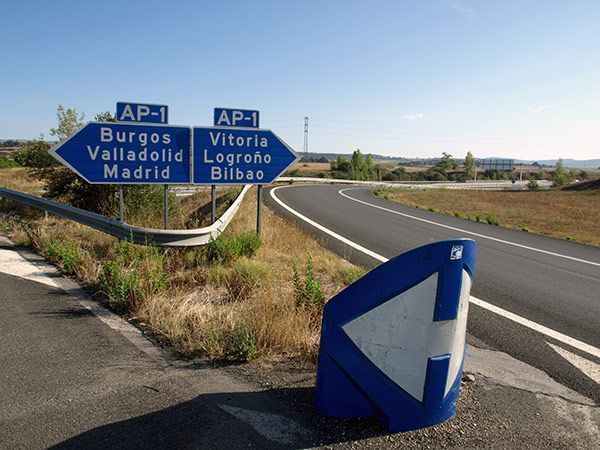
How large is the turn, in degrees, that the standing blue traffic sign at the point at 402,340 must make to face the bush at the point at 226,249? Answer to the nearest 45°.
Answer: approximately 180°

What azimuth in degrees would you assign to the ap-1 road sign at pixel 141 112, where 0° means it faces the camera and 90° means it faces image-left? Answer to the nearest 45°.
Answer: approximately 0°

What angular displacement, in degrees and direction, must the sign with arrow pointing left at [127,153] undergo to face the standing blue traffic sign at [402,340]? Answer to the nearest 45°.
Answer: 0° — it already faces it

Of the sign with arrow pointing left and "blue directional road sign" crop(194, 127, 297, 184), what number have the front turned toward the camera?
2

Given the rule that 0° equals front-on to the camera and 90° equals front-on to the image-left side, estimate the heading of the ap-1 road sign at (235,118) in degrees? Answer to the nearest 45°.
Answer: approximately 0°

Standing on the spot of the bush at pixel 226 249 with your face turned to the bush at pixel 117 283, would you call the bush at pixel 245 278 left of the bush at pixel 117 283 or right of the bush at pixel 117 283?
left

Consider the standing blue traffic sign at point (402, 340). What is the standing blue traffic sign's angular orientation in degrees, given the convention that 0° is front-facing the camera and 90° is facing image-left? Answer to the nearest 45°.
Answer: approximately 315°
